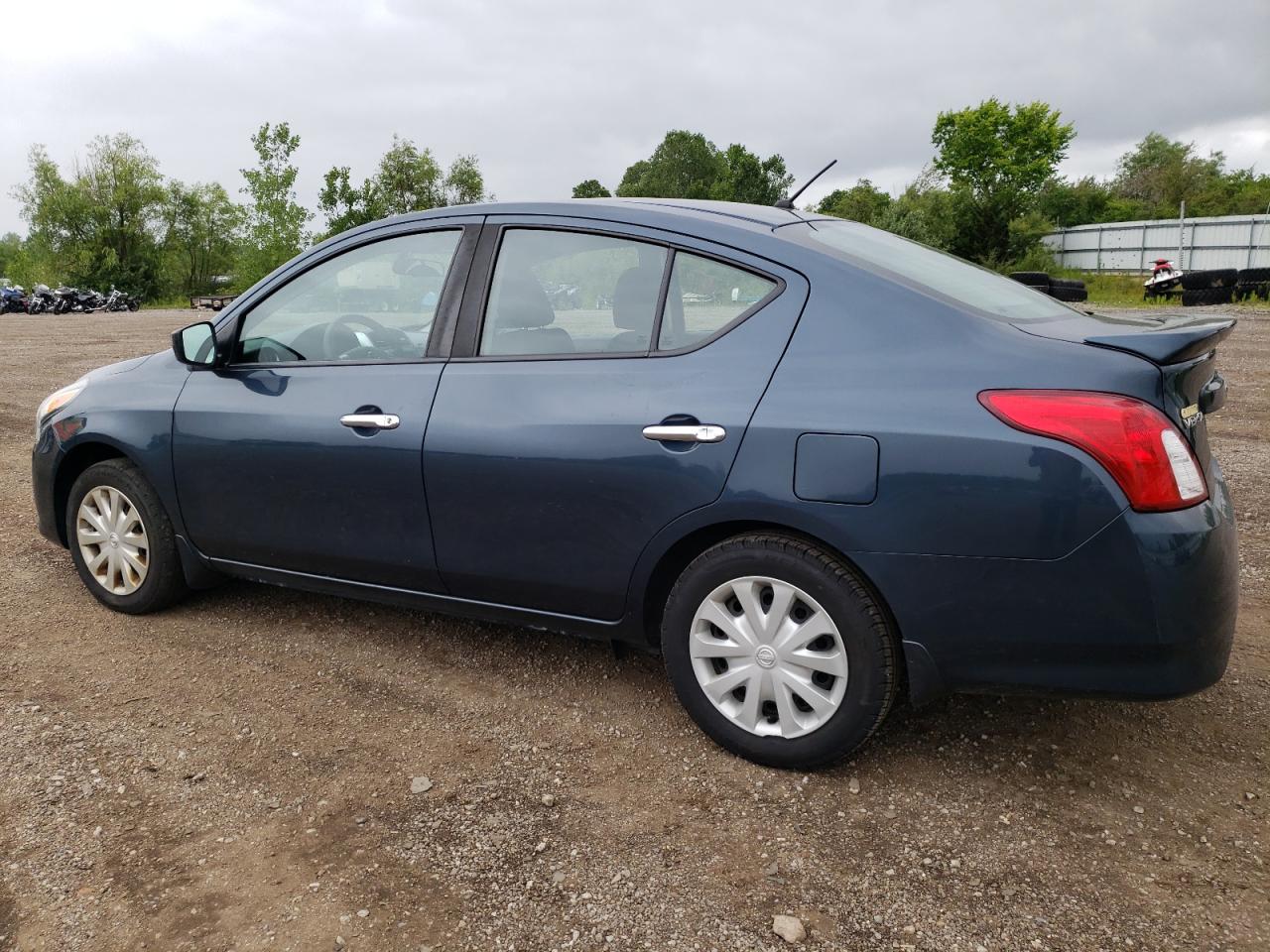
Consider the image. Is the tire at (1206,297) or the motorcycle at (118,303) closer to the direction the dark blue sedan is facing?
the motorcycle

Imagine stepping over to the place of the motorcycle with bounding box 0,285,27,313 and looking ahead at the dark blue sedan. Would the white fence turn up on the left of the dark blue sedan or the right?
left

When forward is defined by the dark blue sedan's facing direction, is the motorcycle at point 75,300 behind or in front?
in front

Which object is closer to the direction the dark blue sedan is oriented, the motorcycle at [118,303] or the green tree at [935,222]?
the motorcycle

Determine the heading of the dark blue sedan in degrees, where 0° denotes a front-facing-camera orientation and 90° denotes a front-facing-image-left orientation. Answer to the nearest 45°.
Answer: approximately 135°

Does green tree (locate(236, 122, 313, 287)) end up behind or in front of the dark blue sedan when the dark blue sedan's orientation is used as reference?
in front

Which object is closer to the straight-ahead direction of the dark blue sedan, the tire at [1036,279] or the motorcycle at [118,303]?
the motorcycle

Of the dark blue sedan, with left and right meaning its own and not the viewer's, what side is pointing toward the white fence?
right

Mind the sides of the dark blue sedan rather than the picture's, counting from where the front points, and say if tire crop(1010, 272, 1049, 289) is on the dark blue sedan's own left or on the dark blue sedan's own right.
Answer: on the dark blue sedan's own right

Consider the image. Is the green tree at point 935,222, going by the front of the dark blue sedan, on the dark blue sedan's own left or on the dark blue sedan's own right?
on the dark blue sedan's own right

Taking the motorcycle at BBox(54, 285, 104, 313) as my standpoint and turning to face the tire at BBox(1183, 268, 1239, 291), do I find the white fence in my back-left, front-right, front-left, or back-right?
front-left

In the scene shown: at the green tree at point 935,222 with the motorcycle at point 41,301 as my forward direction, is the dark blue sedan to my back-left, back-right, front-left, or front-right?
front-left

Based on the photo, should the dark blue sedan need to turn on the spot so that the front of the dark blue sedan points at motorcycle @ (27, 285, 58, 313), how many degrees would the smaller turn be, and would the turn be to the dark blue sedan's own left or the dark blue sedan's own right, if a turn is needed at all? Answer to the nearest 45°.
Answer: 0° — it already faces it

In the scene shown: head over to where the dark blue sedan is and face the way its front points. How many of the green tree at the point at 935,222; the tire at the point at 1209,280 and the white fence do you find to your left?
0

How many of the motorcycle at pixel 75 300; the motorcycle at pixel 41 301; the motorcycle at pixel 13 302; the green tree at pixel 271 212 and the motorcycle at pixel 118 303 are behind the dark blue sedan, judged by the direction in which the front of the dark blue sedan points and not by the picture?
0
